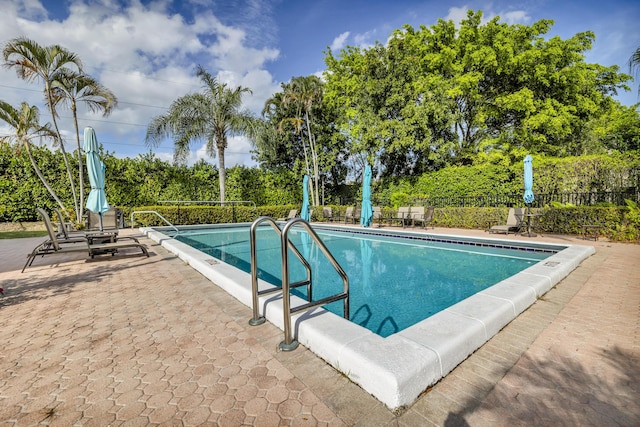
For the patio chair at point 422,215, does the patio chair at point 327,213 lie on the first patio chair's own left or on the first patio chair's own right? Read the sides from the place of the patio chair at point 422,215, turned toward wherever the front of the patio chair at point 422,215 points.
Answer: on the first patio chair's own right

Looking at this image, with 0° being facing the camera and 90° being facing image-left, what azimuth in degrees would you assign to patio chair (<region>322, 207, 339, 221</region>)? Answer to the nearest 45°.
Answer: approximately 315°

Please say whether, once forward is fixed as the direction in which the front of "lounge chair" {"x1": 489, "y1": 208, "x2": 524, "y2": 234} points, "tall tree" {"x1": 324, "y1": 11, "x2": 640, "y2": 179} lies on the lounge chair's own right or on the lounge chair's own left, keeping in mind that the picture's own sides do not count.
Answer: on the lounge chair's own right

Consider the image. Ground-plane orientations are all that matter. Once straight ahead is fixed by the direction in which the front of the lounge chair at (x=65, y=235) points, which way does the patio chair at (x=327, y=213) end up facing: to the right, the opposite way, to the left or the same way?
to the right

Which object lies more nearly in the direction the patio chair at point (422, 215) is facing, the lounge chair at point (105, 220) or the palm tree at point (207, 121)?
the lounge chair

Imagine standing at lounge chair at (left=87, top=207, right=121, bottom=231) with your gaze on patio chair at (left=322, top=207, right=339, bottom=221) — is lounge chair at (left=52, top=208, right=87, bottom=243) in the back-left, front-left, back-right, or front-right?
back-right

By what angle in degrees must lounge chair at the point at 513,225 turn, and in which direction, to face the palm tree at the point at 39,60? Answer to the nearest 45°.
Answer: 0° — it already faces it

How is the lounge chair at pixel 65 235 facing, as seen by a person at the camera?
facing to the right of the viewer
